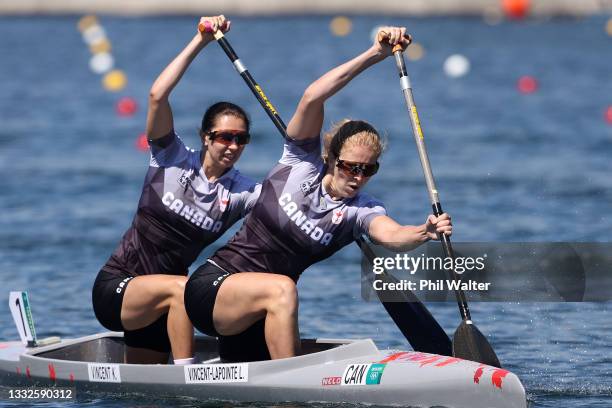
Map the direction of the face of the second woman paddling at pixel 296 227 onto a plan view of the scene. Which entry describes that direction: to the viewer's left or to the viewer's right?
to the viewer's right

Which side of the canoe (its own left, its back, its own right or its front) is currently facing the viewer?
right

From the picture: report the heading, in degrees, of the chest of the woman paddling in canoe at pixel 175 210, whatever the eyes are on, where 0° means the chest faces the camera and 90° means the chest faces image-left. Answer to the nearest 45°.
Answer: approximately 315°

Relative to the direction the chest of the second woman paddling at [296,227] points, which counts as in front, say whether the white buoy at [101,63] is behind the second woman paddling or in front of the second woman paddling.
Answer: behind

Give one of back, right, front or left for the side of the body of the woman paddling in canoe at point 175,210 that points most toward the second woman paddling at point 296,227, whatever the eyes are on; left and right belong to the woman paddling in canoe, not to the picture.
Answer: front

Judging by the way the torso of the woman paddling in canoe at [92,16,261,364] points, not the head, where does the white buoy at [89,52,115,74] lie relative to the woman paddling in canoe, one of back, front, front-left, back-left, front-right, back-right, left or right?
back-left

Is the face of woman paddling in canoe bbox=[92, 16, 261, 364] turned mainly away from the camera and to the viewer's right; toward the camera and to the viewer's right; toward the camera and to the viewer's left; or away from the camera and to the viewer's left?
toward the camera and to the viewer's right

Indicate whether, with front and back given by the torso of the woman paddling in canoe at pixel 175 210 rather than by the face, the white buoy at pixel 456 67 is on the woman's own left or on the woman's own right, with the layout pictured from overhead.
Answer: on the woman's own left

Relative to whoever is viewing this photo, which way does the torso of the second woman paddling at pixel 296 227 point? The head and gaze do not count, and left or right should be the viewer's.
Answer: facing the viewer and to the right of the viewer

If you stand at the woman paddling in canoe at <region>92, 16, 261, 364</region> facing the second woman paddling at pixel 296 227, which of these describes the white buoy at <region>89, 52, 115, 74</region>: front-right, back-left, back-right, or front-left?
back-left
